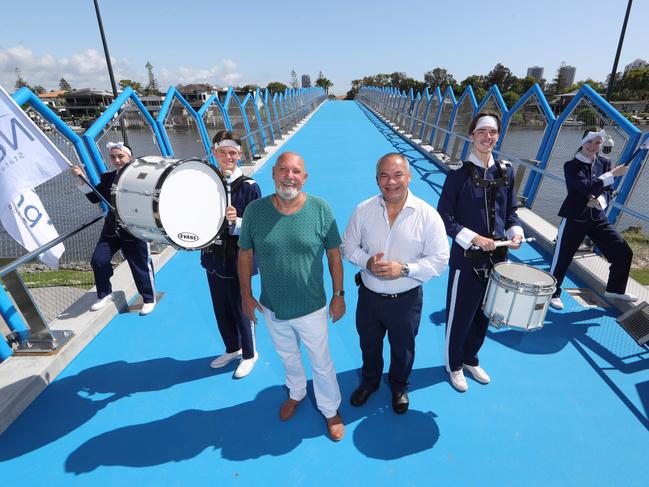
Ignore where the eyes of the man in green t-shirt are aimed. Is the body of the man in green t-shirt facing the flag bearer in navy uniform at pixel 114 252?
no

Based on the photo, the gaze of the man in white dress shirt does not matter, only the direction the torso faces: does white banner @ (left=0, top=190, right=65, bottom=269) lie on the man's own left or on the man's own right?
on the man's own right

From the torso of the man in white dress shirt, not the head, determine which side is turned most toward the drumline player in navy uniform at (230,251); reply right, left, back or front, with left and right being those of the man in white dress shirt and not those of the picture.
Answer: right

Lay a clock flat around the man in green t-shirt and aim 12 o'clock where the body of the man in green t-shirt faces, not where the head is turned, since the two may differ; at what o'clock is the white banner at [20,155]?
The white banner is roughly at 4 o'clock from the man in green t-shirt.

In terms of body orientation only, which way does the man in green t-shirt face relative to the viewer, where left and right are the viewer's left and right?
facing the viewer

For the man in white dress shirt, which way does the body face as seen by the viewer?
toward the camera

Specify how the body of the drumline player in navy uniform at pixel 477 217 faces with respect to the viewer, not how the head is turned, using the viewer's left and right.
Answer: facing the viewer and to the right of the viewer

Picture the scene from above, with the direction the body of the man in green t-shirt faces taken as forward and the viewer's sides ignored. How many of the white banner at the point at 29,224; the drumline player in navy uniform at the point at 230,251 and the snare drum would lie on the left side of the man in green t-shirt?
1

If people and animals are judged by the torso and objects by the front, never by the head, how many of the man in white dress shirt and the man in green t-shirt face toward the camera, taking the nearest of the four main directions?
2

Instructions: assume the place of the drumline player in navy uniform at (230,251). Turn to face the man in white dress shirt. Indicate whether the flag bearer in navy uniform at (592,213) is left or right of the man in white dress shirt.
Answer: left

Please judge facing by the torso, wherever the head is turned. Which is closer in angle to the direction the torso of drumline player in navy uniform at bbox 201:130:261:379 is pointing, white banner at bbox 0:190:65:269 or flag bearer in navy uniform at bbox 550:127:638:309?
the white banner

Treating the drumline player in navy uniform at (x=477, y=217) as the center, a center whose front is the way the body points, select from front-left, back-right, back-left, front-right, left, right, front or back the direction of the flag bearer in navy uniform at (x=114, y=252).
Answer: back-right

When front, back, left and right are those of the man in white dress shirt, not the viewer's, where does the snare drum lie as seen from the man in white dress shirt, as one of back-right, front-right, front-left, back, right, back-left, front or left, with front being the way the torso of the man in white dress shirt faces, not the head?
left

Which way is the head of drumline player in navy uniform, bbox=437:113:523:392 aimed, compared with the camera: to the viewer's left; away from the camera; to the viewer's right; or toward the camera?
toward the camera

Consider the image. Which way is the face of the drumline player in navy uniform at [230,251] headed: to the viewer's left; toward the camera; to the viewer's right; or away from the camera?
toward the camera

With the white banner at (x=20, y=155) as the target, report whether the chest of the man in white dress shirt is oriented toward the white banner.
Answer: no

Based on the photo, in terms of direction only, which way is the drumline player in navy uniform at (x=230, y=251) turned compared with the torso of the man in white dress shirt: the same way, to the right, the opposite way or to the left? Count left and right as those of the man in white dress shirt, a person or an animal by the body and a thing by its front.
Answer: the same way

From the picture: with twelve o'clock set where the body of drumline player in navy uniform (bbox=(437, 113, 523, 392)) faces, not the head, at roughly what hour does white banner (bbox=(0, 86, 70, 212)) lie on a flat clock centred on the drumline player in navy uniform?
The white banner is roughly at 4 o'clock from the drumline player in navy uniform.

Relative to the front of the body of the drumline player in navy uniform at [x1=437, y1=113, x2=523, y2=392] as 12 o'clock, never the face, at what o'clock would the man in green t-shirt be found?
The man in green t-shirt is roughly at 3 o'clock from the drumline player in navy uniform.

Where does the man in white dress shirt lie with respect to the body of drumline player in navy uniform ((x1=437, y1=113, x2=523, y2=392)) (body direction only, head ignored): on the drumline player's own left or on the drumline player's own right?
on the drumline player's own right
